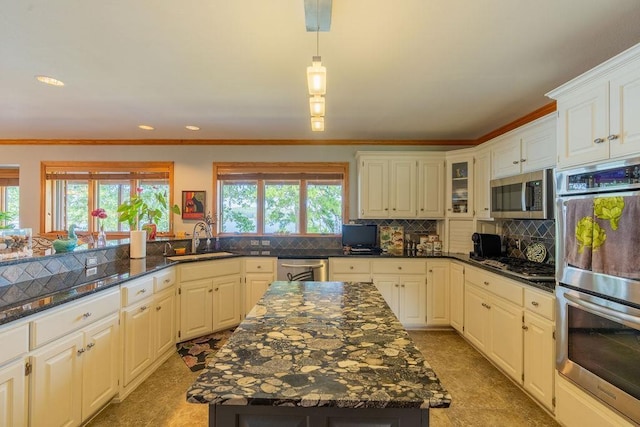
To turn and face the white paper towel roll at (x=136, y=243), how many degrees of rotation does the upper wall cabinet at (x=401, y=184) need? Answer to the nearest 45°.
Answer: approximately 45° to its right

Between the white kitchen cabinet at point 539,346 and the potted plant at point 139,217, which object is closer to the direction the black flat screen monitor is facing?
the white kitchen cabinet

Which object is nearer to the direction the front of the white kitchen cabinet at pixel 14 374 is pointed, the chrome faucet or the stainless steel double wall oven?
the stainless steel double wall oven

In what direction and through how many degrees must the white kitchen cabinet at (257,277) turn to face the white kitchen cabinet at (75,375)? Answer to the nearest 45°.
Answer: approximately 45° to its right

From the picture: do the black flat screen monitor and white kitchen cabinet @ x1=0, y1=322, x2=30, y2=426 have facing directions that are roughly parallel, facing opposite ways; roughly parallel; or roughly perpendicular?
roughly perpendicular

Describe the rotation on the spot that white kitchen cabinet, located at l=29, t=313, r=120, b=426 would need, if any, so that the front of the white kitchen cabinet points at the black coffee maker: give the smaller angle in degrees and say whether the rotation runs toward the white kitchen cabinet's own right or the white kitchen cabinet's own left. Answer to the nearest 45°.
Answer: approximately 45° to the white kitchen cabinet's own left

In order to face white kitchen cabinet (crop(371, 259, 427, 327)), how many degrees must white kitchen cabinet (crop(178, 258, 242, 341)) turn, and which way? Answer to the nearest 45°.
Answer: approximately 45° to its left

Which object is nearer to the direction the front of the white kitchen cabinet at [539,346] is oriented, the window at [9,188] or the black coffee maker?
the window

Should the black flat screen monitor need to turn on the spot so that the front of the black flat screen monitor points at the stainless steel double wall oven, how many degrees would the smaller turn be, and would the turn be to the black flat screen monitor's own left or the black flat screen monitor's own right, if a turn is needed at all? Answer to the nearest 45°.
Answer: approximately 45° to the black flat screen monitor's own left
